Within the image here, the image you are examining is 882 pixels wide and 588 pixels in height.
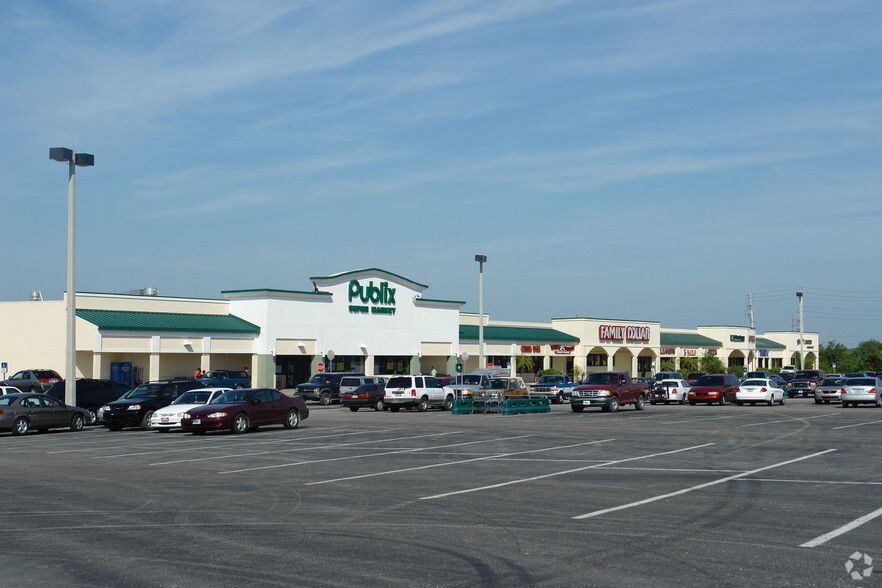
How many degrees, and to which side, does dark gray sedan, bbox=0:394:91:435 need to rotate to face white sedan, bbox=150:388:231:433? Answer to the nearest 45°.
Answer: approximately 45° to its right

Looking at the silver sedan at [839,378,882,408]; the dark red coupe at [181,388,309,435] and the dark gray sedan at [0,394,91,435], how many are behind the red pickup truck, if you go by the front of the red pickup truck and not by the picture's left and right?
1

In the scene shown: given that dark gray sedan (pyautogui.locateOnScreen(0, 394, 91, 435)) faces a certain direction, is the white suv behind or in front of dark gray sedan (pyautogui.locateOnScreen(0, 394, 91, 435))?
in front

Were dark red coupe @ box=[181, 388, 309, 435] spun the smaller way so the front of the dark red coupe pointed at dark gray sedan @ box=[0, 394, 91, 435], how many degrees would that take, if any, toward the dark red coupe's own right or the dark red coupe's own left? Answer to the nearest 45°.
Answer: approximately 45° to the dark red coupe's own right

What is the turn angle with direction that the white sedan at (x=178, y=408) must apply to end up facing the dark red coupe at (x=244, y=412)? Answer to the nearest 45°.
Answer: approximately 90° to its left

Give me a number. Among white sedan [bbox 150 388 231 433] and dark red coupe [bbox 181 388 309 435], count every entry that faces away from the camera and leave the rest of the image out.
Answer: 0

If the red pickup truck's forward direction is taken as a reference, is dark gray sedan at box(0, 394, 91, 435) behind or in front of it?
in front

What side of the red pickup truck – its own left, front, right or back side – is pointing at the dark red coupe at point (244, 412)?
front

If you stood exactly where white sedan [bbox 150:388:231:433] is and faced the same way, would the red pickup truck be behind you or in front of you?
behind

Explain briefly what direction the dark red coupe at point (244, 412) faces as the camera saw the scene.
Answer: facing the viewer and to the left of the viewer
